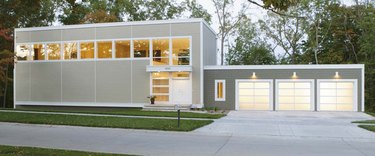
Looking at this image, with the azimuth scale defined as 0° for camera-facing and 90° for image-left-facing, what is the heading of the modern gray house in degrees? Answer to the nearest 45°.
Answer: approximately 0°

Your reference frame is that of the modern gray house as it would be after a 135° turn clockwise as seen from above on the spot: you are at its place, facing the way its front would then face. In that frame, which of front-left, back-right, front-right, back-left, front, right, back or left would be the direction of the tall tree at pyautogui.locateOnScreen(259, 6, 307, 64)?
right
